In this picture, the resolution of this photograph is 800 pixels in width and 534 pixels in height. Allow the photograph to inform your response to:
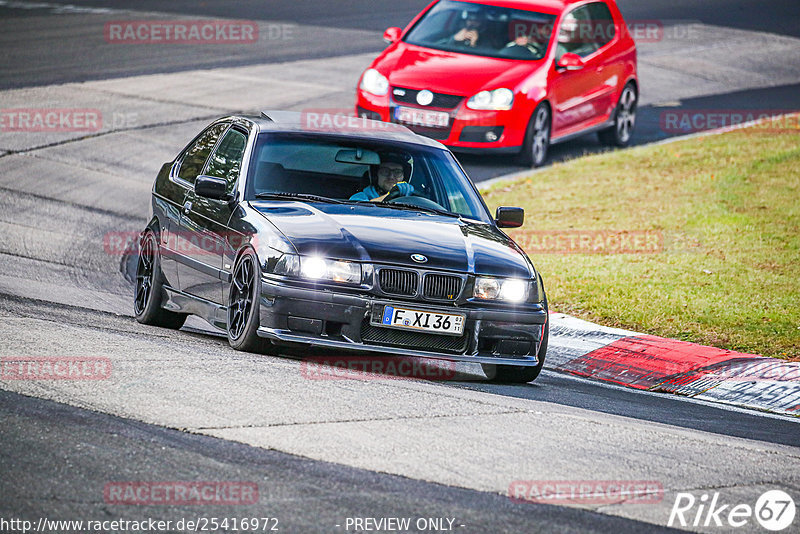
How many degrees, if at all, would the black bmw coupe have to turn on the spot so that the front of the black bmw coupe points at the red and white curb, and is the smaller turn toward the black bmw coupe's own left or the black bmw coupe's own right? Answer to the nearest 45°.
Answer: approximately 45° to the black bmw coupe's own left

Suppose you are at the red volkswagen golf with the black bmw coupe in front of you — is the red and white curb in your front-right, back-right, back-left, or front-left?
front-left

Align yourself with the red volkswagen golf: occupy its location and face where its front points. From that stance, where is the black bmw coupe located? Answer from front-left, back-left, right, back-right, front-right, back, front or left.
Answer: front-left

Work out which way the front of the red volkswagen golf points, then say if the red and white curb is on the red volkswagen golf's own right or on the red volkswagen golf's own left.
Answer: on the red volkswagen golf's own left

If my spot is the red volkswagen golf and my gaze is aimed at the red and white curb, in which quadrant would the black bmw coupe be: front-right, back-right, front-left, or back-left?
front-right

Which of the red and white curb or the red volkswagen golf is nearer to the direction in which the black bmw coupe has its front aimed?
the red and white curb

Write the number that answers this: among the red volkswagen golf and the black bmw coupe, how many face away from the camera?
0

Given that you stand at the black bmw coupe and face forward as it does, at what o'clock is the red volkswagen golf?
The red volkswagen golf is roughly at 8 o'clock from the black bmw coupe.
